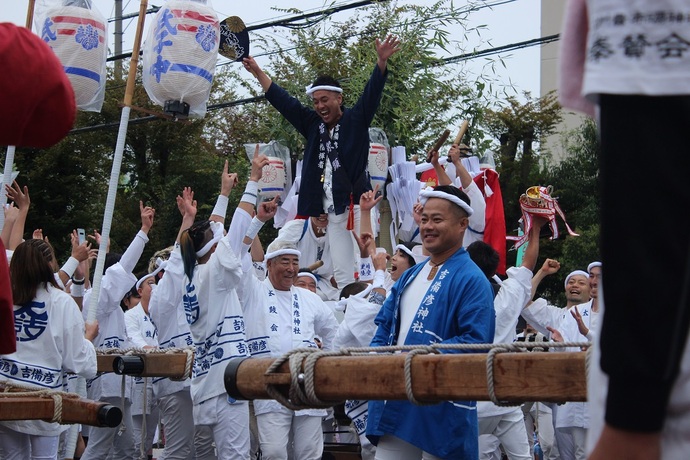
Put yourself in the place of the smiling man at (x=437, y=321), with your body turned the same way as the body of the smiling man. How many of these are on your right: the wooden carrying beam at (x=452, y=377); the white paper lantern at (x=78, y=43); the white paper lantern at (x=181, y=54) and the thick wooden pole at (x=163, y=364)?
3

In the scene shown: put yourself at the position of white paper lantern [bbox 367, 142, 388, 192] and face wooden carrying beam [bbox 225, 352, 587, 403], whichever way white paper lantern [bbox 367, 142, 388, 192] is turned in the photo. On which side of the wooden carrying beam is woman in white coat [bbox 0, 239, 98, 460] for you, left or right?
right

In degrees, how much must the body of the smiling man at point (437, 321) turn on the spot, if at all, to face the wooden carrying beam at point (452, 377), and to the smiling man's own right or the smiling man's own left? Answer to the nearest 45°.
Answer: approximately 45° to the smiling man's own left

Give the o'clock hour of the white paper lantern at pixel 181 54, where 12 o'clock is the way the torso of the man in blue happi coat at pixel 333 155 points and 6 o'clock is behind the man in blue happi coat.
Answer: The white paper lantern is roughly at 2 o'clock from the man in blue happi coat.

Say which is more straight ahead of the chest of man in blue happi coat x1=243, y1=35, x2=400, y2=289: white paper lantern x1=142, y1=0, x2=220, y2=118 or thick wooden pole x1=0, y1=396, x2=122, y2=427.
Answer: the thick wooden pole

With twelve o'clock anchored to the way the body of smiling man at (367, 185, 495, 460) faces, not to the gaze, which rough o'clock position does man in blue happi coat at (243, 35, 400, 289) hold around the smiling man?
The man in blue happi coat is roughly at 4 o'clock from the smiling man.

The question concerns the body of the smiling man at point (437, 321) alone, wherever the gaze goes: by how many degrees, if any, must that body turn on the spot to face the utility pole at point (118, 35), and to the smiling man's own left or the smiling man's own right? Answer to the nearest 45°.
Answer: approximately 90° to the smiling man's own right

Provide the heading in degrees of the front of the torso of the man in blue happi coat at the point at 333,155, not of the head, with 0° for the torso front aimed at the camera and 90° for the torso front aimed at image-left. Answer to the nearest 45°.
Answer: approximately 0°
